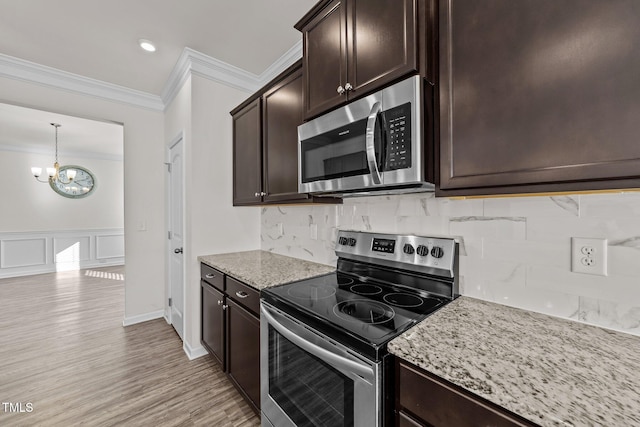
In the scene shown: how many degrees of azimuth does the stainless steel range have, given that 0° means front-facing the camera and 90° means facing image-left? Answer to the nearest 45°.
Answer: approximately 45°

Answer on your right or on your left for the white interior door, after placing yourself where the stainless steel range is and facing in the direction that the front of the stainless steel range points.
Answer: on your right

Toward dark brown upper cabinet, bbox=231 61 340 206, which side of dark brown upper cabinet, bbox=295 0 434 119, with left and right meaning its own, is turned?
right
